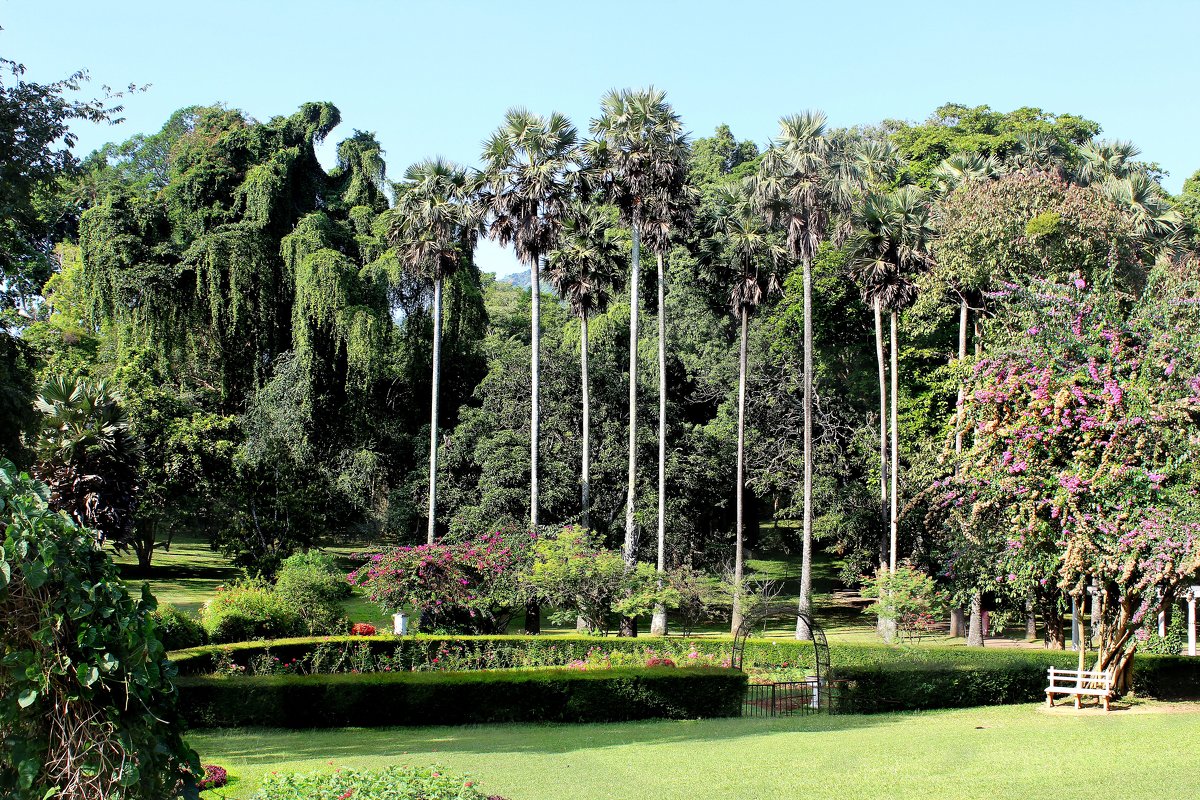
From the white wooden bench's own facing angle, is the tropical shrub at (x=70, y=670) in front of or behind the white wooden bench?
in front

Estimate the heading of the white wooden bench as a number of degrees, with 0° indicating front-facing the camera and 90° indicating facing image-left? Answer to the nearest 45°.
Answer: approximately 0°

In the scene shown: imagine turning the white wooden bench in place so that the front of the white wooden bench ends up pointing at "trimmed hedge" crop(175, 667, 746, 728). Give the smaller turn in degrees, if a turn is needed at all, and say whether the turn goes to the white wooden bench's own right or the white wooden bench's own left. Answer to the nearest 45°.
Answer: approximately 45° to the white wooden bench's own right

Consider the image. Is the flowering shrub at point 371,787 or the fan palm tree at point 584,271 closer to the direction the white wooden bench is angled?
the flowering shrub

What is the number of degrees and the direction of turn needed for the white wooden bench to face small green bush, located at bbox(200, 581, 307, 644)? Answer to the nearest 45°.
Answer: approximately 90° to its right

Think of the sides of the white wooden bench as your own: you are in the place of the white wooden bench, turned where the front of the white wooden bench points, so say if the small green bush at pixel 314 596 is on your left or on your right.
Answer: on your right

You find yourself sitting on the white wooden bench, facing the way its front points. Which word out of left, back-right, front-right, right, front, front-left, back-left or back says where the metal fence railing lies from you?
right

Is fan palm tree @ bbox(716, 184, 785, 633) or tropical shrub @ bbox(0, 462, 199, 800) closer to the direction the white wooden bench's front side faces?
the tropical shrub
